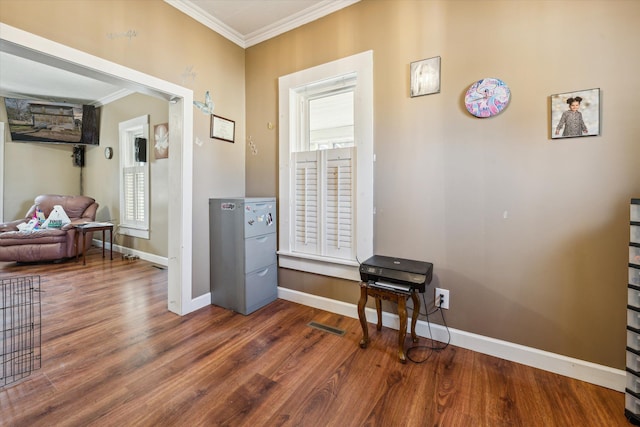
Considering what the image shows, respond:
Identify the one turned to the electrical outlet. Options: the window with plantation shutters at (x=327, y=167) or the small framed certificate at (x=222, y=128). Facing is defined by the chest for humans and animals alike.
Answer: the small framed certificate

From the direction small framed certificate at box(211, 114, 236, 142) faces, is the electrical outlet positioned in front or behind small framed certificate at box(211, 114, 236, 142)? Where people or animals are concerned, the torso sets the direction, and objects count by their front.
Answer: in front

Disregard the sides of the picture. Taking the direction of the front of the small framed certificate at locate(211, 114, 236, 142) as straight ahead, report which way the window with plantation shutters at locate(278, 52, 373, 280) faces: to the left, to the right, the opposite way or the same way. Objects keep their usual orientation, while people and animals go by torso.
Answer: to the right

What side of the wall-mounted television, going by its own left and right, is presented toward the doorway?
front

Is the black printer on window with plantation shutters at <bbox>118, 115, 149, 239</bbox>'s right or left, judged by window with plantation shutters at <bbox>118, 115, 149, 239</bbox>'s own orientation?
on its left

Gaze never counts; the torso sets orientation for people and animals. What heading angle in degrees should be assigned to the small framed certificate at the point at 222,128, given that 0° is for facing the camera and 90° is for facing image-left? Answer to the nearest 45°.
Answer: approximately 315°

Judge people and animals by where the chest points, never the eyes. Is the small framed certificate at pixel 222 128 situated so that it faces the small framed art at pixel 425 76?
yes

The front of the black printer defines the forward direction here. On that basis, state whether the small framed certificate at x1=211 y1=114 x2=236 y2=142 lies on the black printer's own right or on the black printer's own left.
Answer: on the black printer's own right
